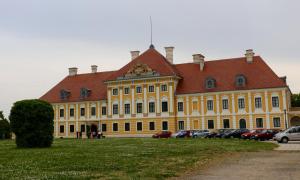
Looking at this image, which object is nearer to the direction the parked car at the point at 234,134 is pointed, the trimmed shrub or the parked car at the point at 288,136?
the trimmed shrub

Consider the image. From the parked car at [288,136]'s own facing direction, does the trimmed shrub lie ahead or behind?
ahead

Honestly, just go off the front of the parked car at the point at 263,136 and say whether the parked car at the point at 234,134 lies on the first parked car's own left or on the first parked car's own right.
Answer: on the first parked car's own right

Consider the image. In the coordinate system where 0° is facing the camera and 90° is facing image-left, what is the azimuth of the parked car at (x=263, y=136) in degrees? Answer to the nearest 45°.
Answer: approximately 45°
